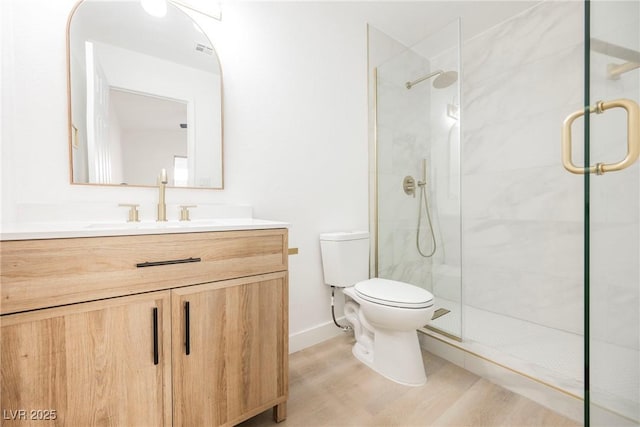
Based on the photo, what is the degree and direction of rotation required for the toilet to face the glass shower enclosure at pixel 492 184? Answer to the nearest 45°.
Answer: approximately 90° to its left

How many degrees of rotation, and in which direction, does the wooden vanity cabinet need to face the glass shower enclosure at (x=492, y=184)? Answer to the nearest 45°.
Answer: approximately 45° to its left

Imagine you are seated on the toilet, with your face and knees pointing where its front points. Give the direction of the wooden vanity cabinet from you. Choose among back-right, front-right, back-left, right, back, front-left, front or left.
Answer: right

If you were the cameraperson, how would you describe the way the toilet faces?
facing the viewer and to the right of the viewer

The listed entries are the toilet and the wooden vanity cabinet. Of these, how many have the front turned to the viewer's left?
0

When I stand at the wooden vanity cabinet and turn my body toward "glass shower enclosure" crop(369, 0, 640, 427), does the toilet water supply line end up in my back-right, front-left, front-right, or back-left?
front-left

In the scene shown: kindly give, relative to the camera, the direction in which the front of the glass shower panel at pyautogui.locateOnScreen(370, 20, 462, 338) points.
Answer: facing the viewer and to the left of the viewer

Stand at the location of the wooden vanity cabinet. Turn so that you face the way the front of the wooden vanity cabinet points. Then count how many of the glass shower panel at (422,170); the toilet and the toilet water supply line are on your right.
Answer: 0

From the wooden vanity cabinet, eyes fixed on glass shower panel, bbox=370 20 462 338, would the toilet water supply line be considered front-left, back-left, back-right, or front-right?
front-left
